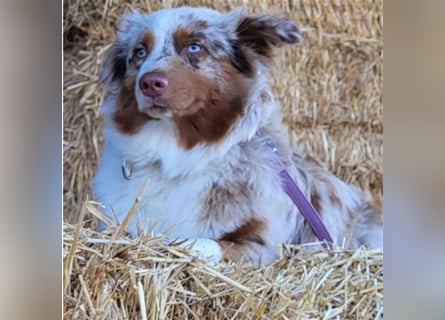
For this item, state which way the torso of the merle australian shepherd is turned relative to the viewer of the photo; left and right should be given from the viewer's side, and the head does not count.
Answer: facing the viewer and to the left of the viewer
